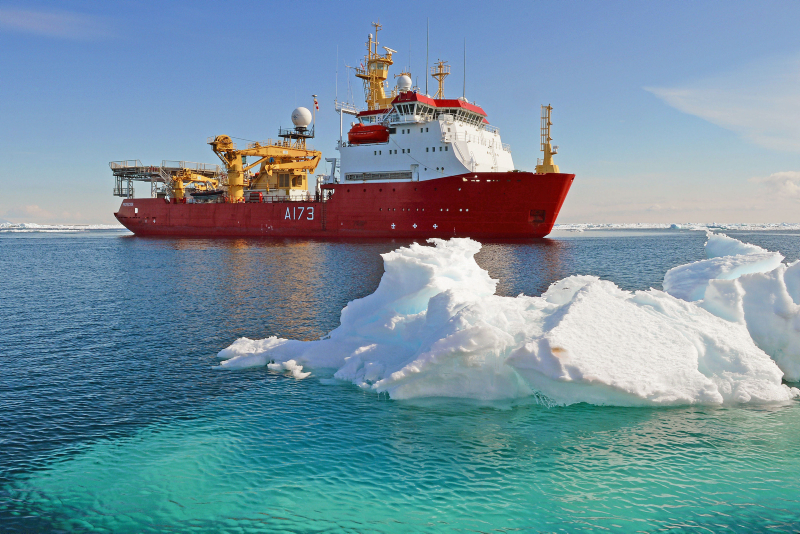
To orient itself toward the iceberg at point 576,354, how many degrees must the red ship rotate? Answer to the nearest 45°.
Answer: approximately 45° to its right

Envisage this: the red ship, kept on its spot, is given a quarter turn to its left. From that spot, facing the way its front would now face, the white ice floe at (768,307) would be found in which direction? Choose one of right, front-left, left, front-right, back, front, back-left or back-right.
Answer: back-right

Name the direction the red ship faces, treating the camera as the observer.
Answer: facing the viewer and to the right of the viewer
